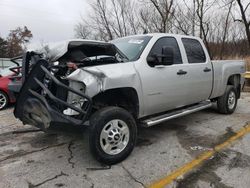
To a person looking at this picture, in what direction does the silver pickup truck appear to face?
facing the viewer and to the left of the viewer

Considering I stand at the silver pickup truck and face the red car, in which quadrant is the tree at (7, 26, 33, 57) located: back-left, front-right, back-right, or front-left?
front-right

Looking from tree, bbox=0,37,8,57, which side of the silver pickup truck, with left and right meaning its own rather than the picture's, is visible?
right

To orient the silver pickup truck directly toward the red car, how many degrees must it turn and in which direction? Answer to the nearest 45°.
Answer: approximately 90° to its right
